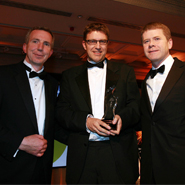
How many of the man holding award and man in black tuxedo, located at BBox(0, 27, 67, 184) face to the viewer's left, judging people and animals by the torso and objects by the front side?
0

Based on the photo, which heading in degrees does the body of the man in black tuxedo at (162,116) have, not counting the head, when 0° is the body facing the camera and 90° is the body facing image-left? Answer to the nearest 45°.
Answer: approximately 45°

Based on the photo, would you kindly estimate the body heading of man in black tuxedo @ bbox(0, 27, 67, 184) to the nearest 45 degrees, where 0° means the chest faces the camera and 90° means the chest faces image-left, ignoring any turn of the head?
approximately 315°

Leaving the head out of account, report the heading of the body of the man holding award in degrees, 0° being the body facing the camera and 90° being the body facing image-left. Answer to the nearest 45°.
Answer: approximately 0°

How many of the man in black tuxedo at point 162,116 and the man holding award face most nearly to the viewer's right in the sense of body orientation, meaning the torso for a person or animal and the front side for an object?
0
